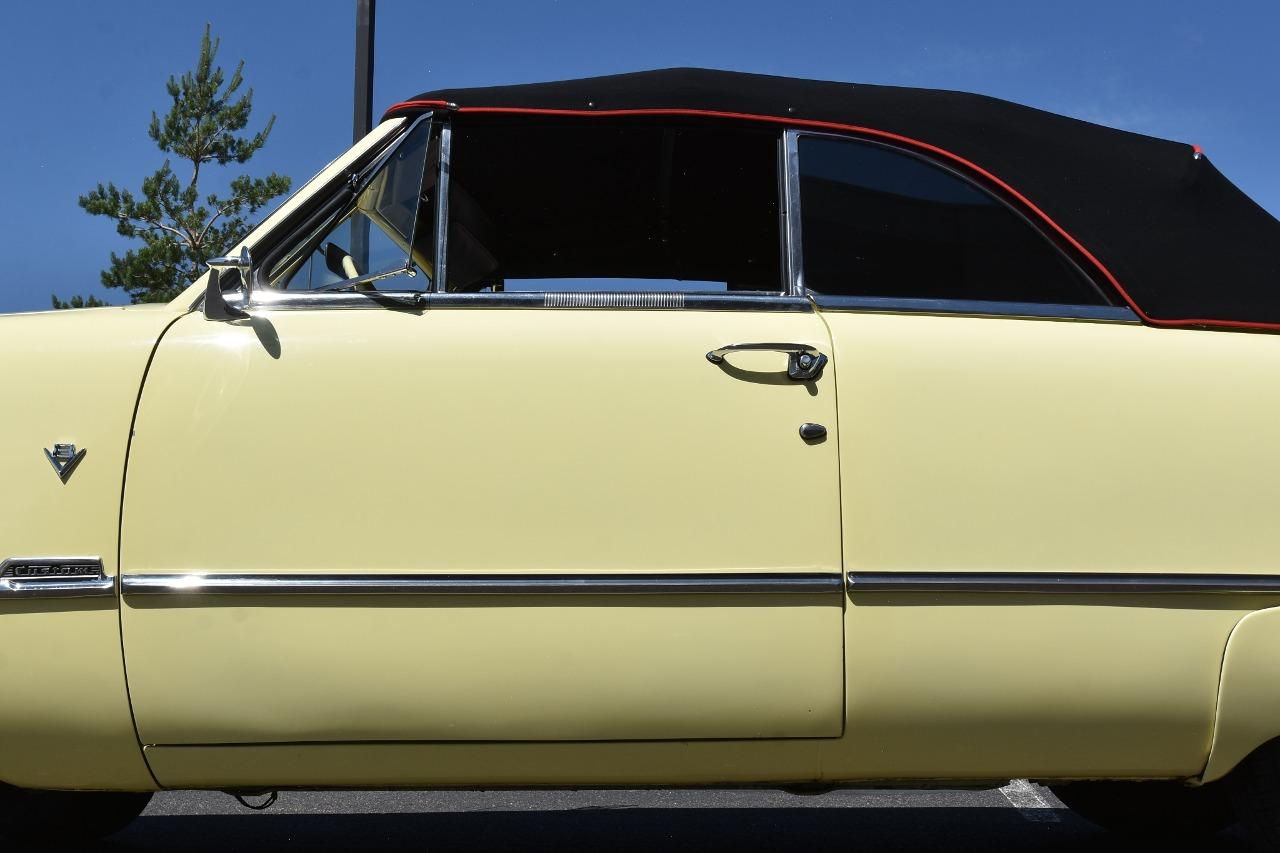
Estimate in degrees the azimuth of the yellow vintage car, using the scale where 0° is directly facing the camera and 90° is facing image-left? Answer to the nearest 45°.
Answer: approximately 90°

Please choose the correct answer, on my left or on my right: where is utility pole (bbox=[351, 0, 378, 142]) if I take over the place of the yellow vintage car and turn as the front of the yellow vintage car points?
on my right
